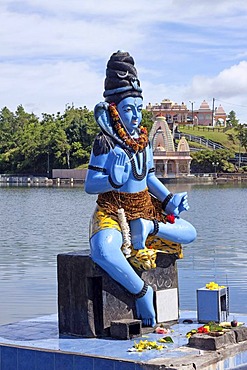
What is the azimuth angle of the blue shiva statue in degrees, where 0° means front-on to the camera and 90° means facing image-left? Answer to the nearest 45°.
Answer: approximately 315°
